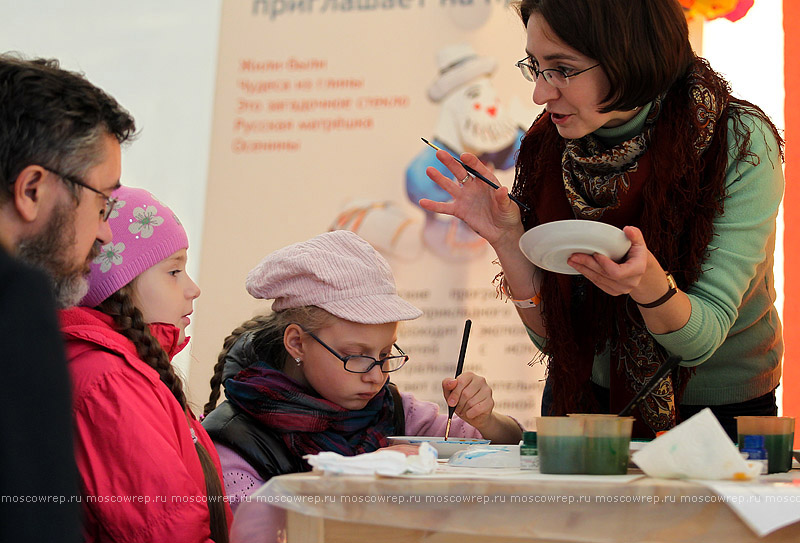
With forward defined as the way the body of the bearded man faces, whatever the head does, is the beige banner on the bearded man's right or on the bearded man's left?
on the bearded man's left

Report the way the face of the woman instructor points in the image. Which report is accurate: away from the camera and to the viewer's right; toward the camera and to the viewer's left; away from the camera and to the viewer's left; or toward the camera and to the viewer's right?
toward the camera and to the viewer's left

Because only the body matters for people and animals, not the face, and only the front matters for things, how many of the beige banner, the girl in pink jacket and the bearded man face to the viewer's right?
2

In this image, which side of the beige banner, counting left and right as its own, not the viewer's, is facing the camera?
front

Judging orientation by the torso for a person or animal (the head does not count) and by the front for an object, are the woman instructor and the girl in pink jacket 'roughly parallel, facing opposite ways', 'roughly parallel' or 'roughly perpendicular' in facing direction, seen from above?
roughly parallel, facing opposite ways

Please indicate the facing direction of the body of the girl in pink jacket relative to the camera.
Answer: to the viewer's right

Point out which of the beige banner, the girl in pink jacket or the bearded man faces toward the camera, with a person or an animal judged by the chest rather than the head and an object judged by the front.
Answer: the beige banner

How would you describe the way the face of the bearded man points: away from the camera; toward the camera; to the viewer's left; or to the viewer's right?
to the viewer's right

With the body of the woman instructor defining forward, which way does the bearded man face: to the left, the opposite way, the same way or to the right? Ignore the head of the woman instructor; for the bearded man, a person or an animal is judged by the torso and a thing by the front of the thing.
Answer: the opposite way

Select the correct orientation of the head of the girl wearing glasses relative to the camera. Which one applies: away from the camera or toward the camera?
toward the camera

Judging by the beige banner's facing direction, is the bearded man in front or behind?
in front

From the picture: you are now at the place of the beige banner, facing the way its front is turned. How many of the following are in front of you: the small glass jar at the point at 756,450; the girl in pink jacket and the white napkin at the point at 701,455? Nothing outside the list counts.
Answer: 3

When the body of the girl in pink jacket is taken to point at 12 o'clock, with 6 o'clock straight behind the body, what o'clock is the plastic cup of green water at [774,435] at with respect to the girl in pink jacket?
The plastic cup of green water is roughly at 1 o'clock from the girl in pink jacket.

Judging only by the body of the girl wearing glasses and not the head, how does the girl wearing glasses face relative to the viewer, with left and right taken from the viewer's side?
facing the viewer and to the right of the viewer

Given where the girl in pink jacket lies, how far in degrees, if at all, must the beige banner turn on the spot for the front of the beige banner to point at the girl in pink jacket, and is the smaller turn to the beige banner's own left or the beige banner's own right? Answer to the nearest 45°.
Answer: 0° — it already faces them

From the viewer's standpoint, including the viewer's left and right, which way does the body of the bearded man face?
facing to the right of the viewer

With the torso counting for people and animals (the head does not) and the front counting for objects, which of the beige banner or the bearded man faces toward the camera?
the beige banner

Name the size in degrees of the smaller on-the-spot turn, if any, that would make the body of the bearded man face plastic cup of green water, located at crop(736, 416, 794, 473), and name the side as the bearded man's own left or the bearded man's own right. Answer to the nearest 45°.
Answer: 0° — they already face it

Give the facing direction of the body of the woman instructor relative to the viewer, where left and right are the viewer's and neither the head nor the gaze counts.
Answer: facing the viewer and to the left of the viewer
